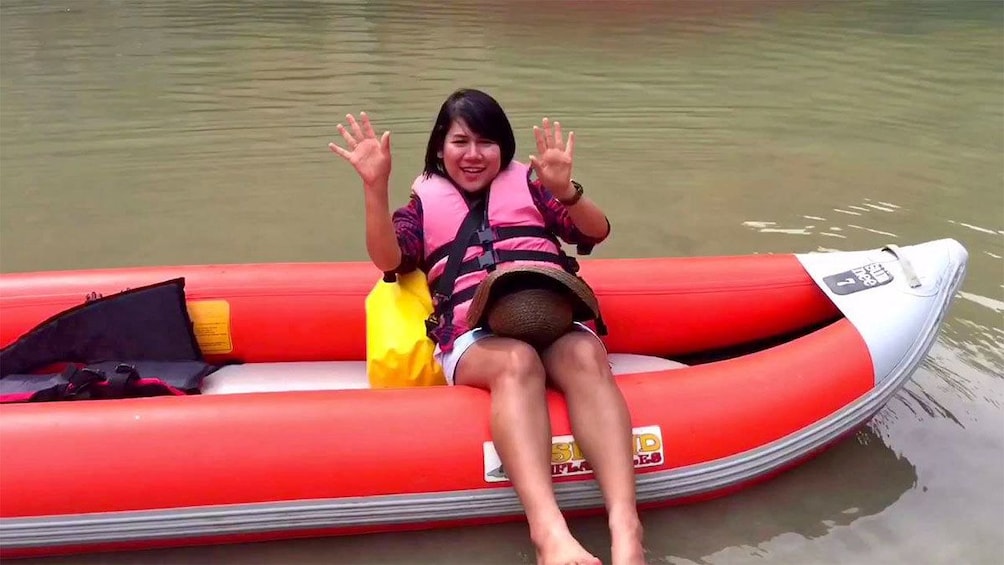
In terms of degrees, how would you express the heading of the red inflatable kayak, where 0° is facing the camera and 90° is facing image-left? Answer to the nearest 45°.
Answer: approximately 270°
